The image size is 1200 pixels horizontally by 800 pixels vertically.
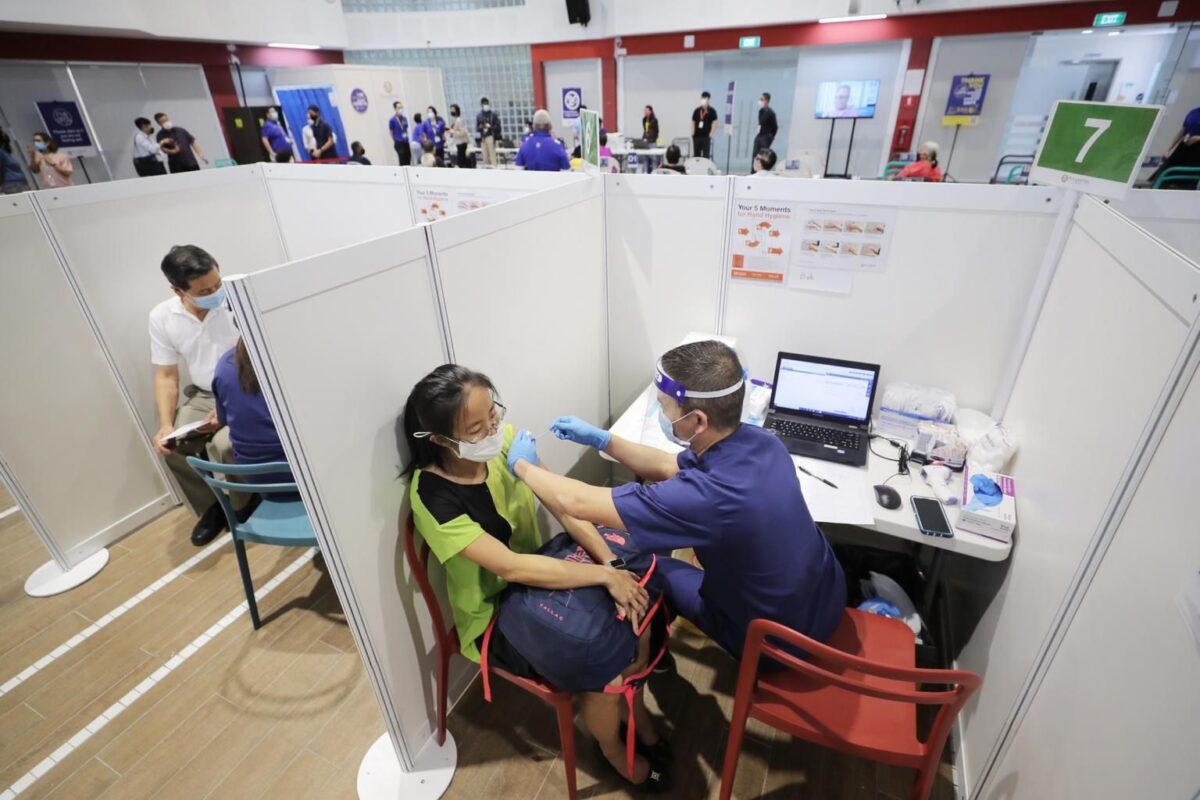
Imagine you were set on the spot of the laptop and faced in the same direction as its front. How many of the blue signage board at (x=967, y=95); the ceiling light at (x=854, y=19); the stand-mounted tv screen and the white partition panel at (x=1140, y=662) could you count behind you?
3

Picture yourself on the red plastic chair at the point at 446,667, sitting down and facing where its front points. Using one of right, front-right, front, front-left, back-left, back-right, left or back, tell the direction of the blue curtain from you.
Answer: back-left

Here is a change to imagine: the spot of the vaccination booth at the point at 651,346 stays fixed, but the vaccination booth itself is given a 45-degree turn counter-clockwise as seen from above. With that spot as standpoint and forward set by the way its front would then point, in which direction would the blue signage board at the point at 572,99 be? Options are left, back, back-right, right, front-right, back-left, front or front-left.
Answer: back-left

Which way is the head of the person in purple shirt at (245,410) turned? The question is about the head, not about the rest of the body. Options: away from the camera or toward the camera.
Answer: away from the camera

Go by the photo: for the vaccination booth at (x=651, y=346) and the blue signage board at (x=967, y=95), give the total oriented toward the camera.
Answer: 2

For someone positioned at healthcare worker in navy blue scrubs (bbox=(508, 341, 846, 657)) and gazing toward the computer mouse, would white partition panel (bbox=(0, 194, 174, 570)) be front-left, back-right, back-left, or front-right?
back-left
